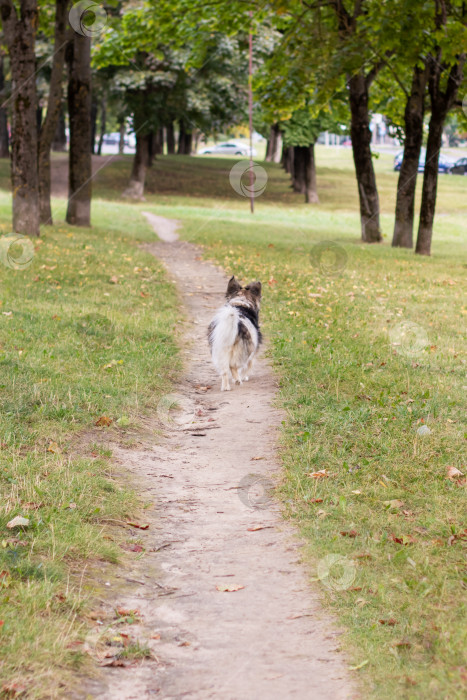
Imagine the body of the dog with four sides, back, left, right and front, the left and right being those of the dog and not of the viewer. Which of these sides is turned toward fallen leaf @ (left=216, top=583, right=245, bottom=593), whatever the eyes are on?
back

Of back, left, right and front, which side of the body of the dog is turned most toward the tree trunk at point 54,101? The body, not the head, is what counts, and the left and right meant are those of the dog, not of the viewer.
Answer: front

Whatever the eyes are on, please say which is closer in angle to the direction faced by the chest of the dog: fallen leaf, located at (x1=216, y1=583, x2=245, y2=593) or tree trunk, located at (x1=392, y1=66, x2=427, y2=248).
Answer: the tree trunk

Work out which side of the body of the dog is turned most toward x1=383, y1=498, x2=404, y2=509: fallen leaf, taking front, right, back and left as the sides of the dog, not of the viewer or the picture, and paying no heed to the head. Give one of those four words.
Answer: back

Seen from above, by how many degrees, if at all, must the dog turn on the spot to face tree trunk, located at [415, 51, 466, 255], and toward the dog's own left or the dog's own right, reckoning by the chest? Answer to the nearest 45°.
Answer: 0° — it already faces it

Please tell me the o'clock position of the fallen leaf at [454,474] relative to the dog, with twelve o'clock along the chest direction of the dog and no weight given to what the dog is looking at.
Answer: The fallen leaf is roughly at 5 o'clock from the dog.

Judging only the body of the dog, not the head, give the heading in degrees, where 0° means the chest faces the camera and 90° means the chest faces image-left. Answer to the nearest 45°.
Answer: approximately 180°

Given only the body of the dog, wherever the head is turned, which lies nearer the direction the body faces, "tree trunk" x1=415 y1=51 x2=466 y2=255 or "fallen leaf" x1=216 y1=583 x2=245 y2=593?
the tree trunk

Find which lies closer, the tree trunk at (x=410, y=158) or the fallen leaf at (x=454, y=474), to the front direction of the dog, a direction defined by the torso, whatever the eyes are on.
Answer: the tree trunk

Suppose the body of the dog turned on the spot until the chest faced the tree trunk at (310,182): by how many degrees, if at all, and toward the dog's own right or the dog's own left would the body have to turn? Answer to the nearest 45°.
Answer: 0° — it already faces it

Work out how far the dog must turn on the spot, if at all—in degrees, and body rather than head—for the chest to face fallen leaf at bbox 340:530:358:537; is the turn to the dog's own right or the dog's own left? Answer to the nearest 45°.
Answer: approximately 180°

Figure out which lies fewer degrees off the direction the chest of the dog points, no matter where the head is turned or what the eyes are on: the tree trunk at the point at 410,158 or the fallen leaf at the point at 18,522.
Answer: the tree trunk

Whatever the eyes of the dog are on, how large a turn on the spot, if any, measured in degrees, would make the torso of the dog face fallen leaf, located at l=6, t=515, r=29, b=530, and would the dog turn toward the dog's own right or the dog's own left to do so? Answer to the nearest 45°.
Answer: approximately 180°

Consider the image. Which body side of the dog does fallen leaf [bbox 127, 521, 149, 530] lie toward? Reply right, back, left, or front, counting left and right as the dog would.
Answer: back

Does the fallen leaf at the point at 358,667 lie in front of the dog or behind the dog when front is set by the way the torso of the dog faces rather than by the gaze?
behind

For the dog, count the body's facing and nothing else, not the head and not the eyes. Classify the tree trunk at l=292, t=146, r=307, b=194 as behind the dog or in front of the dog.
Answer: in front
